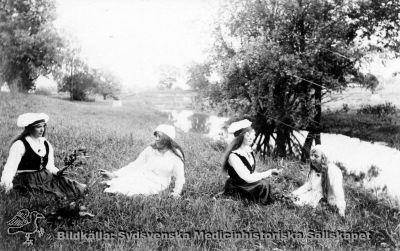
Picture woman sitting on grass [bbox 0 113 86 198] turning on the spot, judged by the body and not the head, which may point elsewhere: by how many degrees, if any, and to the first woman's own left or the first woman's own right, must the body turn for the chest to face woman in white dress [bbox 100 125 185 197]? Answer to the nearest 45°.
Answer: approximately 45° to the first woman's own left

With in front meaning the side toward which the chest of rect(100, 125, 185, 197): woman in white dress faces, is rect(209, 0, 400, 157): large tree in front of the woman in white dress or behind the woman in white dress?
behind

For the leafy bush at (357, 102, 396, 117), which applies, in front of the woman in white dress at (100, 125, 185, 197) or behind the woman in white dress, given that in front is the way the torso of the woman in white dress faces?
behind

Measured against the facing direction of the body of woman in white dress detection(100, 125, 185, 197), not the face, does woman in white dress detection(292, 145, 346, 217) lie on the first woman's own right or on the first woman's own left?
on the first woman's own left

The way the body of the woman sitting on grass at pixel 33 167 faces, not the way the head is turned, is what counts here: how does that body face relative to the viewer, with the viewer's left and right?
facing the viewer and to the right of the viewer

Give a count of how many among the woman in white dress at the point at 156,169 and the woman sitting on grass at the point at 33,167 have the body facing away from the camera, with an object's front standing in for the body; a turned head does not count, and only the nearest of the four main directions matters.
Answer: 0

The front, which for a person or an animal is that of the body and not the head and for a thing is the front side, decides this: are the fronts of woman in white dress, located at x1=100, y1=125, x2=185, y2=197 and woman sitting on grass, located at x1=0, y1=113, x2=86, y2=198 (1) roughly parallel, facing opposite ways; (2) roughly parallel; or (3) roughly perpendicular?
roughly perpendicular
